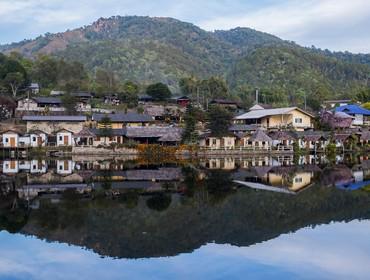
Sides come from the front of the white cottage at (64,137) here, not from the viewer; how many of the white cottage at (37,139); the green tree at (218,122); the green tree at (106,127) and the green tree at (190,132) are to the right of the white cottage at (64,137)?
1

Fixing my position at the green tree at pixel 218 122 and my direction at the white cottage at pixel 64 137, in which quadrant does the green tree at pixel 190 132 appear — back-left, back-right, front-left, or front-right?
front-left

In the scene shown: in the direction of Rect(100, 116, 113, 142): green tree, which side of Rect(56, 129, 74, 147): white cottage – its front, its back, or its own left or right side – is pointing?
left

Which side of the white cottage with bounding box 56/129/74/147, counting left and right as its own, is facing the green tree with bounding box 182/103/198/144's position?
left

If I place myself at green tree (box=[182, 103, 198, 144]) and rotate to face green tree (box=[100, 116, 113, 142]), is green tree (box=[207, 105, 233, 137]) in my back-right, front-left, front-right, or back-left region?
back-right

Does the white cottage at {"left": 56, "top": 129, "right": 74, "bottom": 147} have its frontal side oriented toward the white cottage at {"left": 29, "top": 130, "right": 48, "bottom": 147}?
no

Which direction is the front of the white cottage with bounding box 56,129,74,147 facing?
toward the camera
